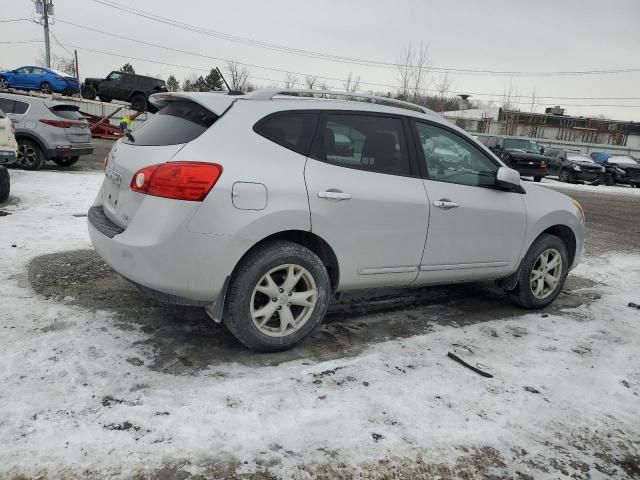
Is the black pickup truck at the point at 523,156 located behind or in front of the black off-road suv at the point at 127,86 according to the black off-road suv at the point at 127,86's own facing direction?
behind

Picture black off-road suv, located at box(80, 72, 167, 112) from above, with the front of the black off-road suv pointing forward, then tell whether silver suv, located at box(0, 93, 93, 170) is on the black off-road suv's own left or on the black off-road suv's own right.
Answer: on the black off-road suv's own left

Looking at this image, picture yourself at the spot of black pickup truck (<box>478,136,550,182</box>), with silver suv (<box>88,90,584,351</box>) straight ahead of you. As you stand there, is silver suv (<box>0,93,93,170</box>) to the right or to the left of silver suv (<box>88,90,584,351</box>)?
right

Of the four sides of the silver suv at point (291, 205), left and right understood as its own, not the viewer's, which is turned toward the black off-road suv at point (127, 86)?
left

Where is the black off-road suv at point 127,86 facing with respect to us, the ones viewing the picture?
facing away from the viewer and to the left of the viewer

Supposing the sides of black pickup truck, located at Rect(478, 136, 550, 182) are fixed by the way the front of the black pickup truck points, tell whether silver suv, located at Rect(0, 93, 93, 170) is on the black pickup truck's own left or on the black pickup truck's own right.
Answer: on the black pickup truck's own right

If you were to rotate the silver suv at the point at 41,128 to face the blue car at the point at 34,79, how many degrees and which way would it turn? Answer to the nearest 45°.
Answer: approximately 45° to its right

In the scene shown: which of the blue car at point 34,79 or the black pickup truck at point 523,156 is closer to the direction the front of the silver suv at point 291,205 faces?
the black pickup truck

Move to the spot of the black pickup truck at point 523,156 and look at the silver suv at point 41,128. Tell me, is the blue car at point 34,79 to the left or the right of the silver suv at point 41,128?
right

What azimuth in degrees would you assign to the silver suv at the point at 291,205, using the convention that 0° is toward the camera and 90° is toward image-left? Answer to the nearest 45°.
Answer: approximately 225°
